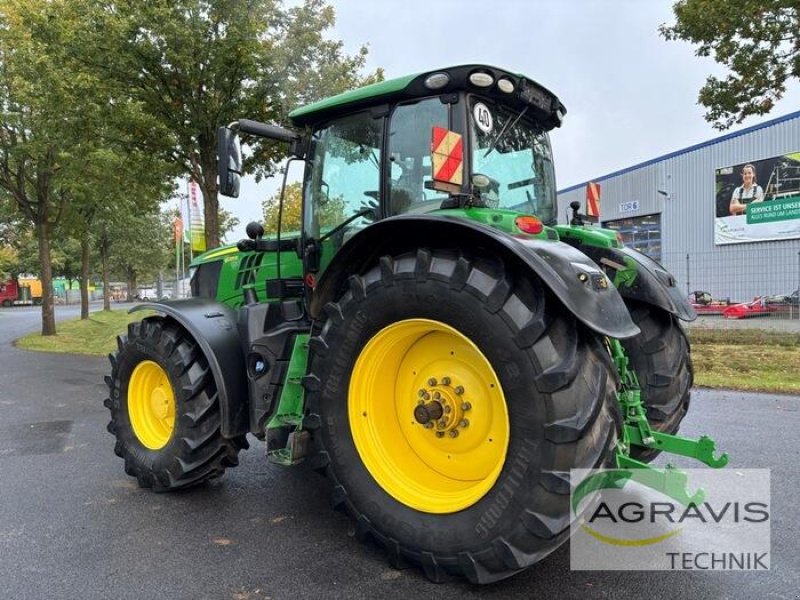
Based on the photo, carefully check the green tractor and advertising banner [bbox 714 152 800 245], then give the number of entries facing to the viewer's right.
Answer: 0

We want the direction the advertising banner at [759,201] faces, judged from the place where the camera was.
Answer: facing the viewer and to the left of the viewer

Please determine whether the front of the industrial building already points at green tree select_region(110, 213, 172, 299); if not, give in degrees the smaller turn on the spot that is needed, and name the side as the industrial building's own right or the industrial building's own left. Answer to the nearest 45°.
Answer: approximately 45° to the industrial building's own right

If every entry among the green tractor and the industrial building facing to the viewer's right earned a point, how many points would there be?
0

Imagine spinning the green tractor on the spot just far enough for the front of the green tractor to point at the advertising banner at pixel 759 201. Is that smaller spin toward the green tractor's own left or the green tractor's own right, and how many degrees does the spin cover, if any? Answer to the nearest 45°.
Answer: approximately 90° to the green tractor's own right

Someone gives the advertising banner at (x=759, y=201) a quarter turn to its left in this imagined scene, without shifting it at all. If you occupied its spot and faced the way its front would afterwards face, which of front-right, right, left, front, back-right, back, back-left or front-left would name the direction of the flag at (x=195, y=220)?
right

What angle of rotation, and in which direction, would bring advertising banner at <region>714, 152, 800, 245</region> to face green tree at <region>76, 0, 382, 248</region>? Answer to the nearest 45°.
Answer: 0° — it already faces it

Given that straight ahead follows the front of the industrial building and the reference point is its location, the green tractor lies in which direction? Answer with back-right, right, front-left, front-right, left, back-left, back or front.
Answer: front-left

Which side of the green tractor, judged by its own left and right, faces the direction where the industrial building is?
right

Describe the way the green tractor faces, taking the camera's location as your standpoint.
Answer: facing away from the viewer and to the left of the viewer

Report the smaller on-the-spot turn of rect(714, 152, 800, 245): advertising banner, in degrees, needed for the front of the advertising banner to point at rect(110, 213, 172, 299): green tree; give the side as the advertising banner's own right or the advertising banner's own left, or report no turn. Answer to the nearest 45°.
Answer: approximately 45° to the advertising banner's own right
